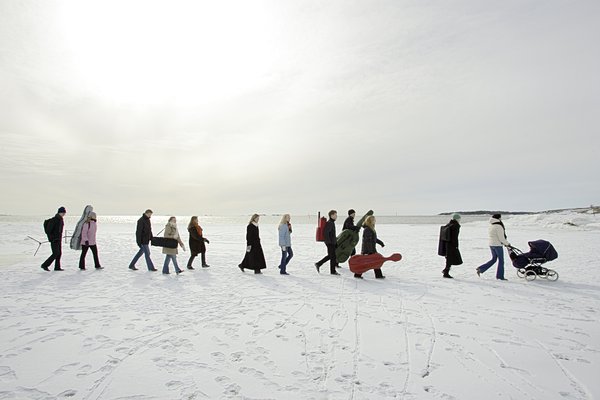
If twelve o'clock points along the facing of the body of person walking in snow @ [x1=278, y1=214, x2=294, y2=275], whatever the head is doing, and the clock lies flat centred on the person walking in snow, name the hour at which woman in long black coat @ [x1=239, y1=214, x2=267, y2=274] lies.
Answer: The woman in long black coat is roughly at 6 o'clock from the person walking in snow.

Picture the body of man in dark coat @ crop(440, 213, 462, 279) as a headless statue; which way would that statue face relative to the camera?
to the viewer's right

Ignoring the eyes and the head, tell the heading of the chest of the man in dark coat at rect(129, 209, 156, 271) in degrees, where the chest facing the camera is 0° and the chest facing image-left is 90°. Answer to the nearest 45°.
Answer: approximately 270°

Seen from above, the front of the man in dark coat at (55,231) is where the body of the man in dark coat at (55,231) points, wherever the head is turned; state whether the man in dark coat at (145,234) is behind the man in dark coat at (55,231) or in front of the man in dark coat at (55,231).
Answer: in front

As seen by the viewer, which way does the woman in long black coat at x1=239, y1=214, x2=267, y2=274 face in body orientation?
to the viewer's right

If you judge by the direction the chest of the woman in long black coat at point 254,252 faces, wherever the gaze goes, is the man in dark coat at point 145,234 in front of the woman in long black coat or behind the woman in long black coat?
behind

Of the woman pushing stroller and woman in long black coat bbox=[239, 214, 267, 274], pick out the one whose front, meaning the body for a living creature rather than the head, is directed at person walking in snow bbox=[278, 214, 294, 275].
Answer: the woman in long black coat

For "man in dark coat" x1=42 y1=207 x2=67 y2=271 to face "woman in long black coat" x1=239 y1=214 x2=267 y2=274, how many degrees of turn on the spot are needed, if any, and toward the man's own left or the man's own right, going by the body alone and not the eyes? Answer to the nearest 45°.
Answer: approximately 45° to the man's own right

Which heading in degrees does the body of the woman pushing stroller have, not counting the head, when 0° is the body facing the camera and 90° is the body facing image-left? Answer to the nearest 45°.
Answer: approximately 270°

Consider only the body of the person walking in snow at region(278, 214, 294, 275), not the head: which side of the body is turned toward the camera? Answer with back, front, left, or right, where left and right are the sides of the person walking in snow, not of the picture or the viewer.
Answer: right
